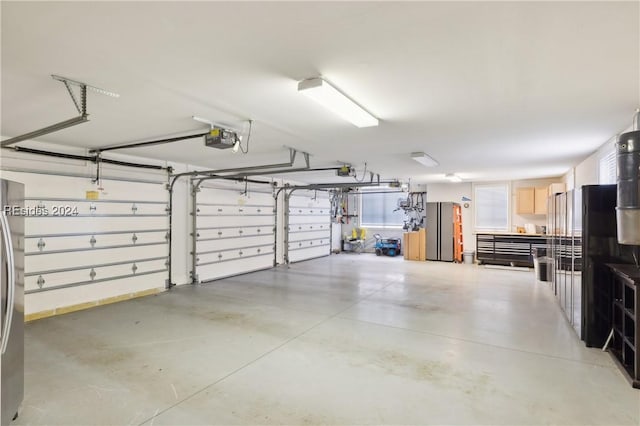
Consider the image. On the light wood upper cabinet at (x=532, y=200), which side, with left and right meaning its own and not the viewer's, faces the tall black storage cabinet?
front

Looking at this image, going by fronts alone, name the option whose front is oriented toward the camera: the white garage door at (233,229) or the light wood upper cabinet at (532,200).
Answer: the light wood upper cabinet

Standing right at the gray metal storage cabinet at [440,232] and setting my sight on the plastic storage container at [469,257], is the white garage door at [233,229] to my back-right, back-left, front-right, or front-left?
back-right

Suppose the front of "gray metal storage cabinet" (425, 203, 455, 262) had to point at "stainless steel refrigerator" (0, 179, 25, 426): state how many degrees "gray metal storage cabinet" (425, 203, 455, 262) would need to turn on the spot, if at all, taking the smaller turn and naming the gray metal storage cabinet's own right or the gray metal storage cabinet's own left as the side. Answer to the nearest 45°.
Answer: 0° — it already faces it

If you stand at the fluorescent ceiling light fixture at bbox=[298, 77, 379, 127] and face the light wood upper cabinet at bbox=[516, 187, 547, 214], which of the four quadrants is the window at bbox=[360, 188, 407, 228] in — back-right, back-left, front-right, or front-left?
front-left

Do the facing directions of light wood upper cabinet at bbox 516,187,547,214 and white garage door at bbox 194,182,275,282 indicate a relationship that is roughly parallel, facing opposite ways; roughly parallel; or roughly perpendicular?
roughly perpendicular

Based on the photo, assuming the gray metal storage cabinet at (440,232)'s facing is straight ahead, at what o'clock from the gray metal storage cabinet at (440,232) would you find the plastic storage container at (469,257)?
The plastic storage container is roughly at 9 o'clock from the gray metal storage cabinet.

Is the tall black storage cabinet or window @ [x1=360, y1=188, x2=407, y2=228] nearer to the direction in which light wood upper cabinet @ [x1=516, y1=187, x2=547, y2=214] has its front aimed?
the tall black storage cabinet

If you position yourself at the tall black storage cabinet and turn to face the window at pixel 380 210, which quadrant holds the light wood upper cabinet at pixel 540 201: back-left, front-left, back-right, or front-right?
front-right

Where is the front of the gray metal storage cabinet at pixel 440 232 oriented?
toward the camera

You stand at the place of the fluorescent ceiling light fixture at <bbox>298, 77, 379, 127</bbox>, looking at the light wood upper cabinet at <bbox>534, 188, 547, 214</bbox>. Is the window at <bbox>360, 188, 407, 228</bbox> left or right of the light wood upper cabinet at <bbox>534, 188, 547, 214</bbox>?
left

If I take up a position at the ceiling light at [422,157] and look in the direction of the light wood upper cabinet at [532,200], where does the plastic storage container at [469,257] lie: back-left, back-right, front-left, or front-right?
front-left

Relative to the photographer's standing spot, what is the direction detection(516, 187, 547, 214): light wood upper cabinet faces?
facing the viewer

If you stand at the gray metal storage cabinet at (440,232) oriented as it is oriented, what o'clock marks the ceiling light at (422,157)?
The ceiling light is roughly at 12 o'clock from the gray metal storage cabinet.

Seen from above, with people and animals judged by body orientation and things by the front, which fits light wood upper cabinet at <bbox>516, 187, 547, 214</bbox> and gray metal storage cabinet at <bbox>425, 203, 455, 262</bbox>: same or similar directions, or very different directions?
same or similar directions

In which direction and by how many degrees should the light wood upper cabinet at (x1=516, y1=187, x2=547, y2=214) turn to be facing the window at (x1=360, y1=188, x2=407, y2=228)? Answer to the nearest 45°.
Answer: approximately 90° to its right

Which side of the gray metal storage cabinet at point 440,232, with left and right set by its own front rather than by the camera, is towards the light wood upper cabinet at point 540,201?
left
